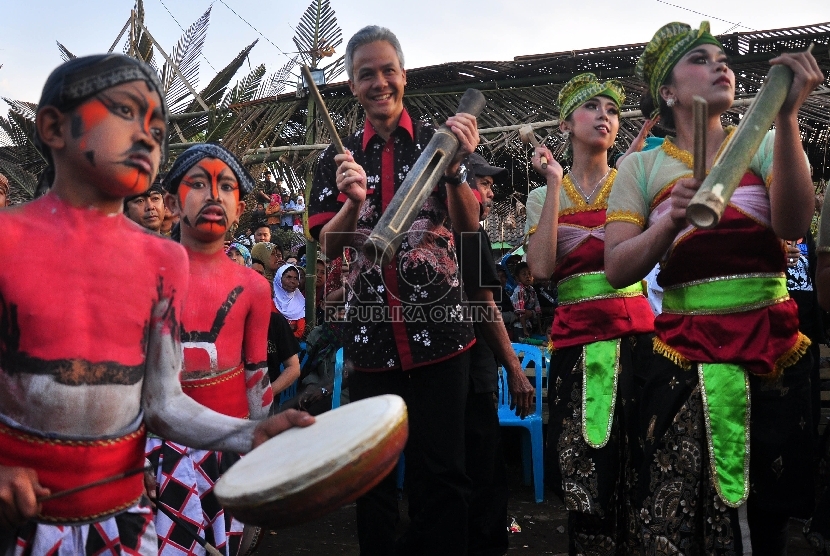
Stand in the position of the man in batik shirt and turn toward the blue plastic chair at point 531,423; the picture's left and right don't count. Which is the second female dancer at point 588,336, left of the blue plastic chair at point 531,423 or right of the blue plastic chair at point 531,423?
right

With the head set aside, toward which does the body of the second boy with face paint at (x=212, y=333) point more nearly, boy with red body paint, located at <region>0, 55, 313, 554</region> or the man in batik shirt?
the boy with red body paint

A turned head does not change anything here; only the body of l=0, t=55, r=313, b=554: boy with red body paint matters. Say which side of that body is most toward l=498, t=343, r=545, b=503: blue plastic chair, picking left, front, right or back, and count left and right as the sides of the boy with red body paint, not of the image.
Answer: left

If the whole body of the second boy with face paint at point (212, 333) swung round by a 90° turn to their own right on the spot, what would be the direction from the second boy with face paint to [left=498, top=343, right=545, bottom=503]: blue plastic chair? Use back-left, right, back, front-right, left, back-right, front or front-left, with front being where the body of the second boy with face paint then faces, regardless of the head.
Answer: back-right

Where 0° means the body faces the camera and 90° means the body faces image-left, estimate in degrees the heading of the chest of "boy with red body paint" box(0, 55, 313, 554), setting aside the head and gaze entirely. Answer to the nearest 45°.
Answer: approximately 315°

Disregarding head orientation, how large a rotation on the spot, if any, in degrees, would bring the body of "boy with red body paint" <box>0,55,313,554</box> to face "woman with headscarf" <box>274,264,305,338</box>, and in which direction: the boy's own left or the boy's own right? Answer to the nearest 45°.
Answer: approximately 135° to the boy's own left

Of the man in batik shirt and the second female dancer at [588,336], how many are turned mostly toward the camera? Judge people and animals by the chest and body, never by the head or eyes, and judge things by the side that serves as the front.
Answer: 2

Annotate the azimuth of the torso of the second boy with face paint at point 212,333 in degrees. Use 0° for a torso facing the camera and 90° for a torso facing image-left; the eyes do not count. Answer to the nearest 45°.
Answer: approximately 0°
